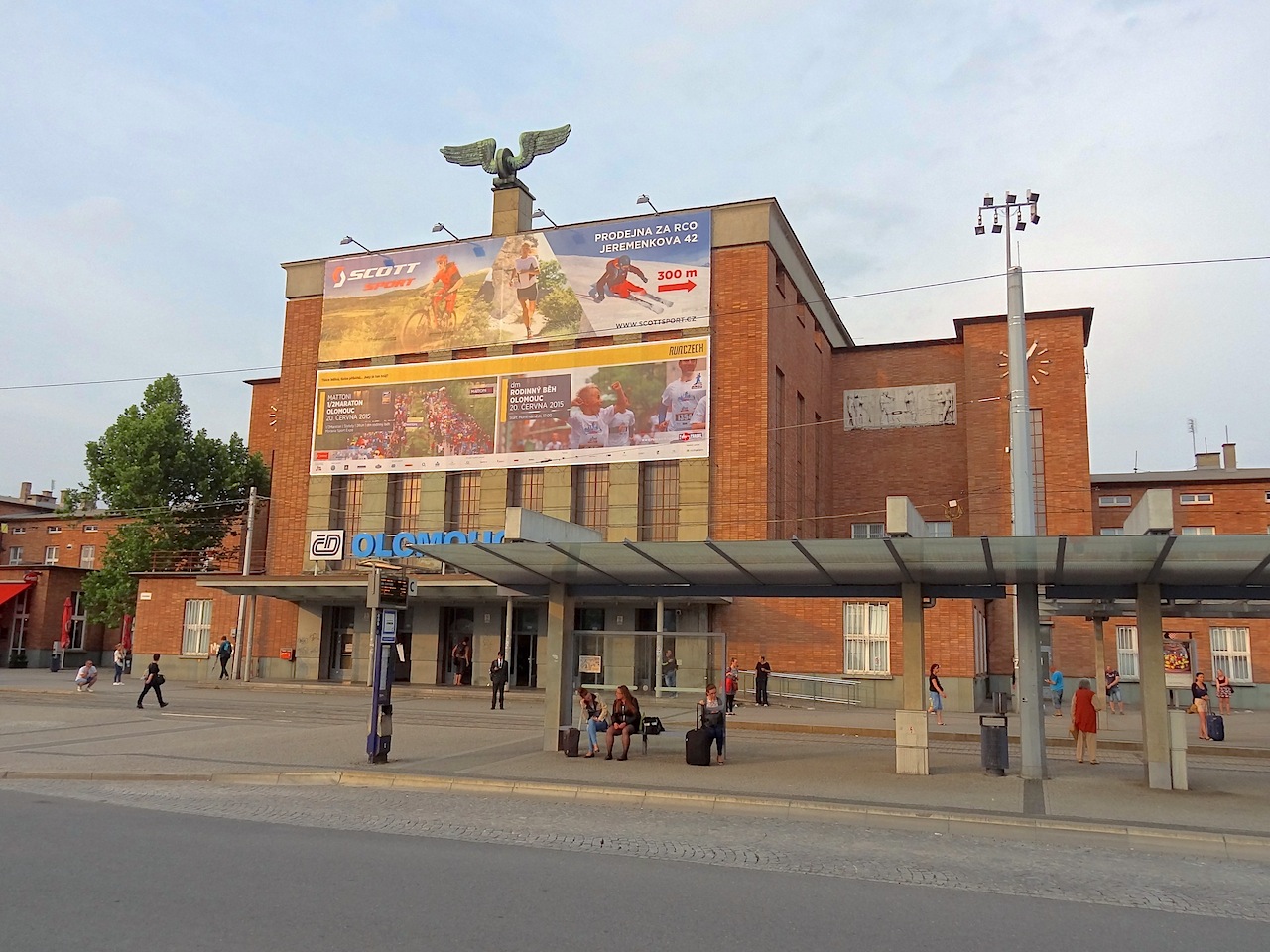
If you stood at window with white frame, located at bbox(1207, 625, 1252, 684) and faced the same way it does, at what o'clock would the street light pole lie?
The street light pole is roughly at 12 o'clock from the window with white frame.

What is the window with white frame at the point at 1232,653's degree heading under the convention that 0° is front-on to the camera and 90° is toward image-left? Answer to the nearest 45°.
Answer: approximately 0°

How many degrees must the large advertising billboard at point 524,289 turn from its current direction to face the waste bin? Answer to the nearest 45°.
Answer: approximately 45° to its left

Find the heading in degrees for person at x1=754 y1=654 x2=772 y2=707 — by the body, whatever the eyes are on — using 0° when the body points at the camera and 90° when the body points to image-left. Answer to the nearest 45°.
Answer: approximately 0°

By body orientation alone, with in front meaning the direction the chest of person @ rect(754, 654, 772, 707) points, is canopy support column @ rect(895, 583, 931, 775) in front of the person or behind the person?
in front

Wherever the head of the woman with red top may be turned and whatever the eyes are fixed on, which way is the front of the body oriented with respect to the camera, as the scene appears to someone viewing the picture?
away from the camera

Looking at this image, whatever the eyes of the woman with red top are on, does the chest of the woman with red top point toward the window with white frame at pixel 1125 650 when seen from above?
yes

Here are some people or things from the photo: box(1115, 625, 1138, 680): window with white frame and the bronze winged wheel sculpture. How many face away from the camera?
0
